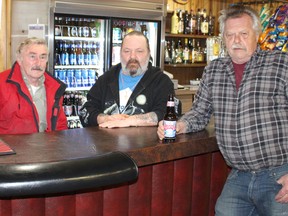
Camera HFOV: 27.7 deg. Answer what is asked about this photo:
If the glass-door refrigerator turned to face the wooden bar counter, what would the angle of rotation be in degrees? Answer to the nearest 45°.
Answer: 0° — it already faces it

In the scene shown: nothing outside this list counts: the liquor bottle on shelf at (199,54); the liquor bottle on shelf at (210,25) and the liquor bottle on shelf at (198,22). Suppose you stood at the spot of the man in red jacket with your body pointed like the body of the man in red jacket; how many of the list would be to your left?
3

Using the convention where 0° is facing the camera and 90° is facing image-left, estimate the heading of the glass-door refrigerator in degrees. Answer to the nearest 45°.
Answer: approximately 0°

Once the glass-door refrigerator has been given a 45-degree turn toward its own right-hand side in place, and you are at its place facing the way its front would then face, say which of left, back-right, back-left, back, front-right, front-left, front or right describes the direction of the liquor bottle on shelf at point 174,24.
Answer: back

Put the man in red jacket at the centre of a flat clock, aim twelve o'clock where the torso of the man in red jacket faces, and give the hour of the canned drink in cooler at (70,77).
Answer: The canned drink in cooler is roughly at 8 o'clock from the man in red jacket.

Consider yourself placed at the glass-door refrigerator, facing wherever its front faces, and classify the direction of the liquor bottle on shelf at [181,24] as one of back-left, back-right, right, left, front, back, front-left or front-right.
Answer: back-left

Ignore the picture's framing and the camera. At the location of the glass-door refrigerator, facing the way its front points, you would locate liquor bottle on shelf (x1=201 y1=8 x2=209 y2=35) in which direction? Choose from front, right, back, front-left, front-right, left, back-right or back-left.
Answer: back-left

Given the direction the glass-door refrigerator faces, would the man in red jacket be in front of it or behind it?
in front

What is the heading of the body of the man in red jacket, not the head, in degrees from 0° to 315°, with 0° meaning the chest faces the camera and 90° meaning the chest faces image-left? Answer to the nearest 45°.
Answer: approximately 315°
